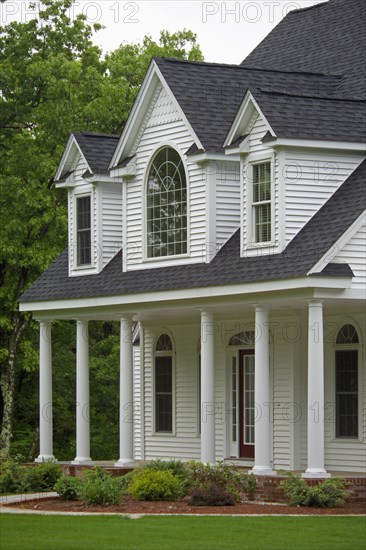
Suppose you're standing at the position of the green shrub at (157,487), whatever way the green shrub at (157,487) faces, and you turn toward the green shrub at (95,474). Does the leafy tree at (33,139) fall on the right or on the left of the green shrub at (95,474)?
right

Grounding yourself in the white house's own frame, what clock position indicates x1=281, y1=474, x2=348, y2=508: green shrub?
The green shrub is roughly at 10 o'clock from the white house.

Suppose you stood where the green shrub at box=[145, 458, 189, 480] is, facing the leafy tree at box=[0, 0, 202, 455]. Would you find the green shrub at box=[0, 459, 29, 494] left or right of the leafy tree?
left

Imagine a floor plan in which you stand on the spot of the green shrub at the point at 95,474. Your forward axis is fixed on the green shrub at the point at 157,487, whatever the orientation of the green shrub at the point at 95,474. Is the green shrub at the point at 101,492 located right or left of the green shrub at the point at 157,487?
right

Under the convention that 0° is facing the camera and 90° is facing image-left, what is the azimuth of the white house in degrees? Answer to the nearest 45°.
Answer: approximately 45°

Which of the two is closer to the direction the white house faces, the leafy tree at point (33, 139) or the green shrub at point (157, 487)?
the green shrub

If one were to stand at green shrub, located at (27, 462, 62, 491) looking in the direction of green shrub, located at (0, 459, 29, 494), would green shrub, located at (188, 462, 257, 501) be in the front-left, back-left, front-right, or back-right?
back-left
